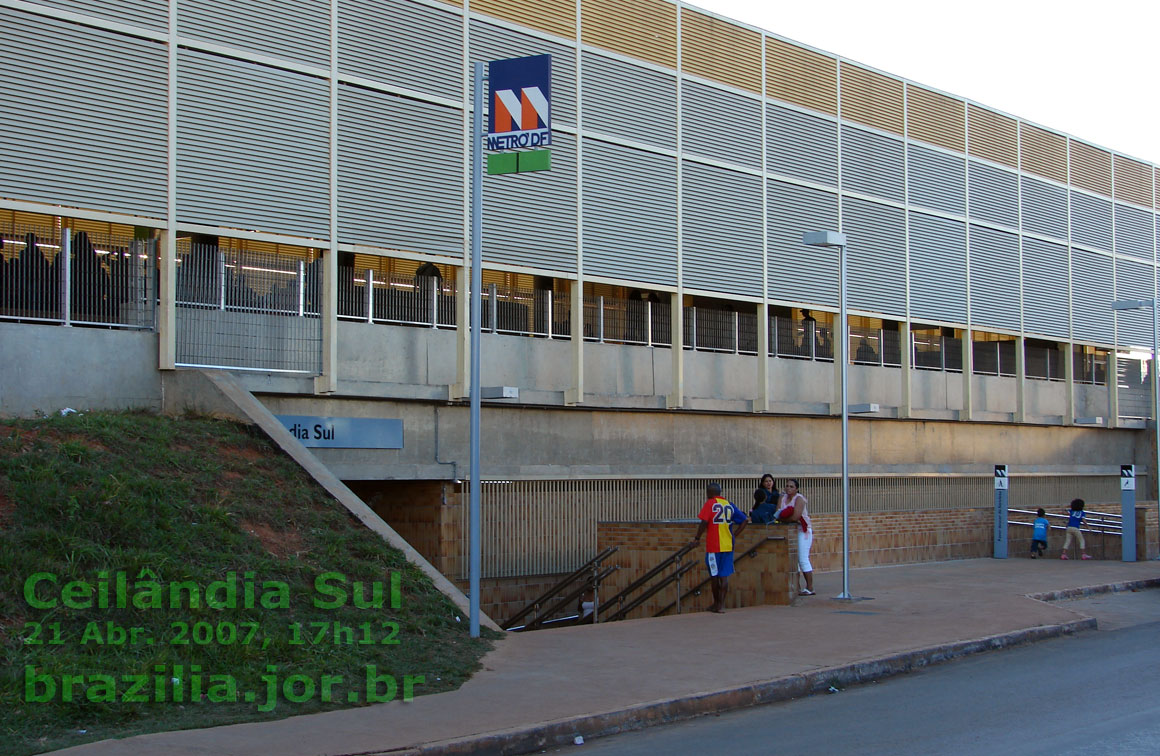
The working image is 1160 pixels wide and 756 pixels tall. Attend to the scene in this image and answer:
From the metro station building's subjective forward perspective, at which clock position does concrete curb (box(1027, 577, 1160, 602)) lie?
The concrete curb is roughly at 11 o'clock from the metro station building.

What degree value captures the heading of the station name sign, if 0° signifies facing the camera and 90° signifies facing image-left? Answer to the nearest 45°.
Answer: approximately 315°

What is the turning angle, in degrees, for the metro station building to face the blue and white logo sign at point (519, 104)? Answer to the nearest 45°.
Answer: approximately 45° to its right

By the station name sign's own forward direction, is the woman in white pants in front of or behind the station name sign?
in front

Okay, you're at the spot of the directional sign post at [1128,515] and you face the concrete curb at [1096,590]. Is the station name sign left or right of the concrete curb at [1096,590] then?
right

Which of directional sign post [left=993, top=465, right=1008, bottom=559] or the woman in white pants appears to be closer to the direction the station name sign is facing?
the woman in white pants

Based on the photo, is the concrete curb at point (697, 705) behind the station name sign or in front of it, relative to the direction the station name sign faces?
in front

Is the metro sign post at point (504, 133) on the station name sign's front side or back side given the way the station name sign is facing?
on the front side
